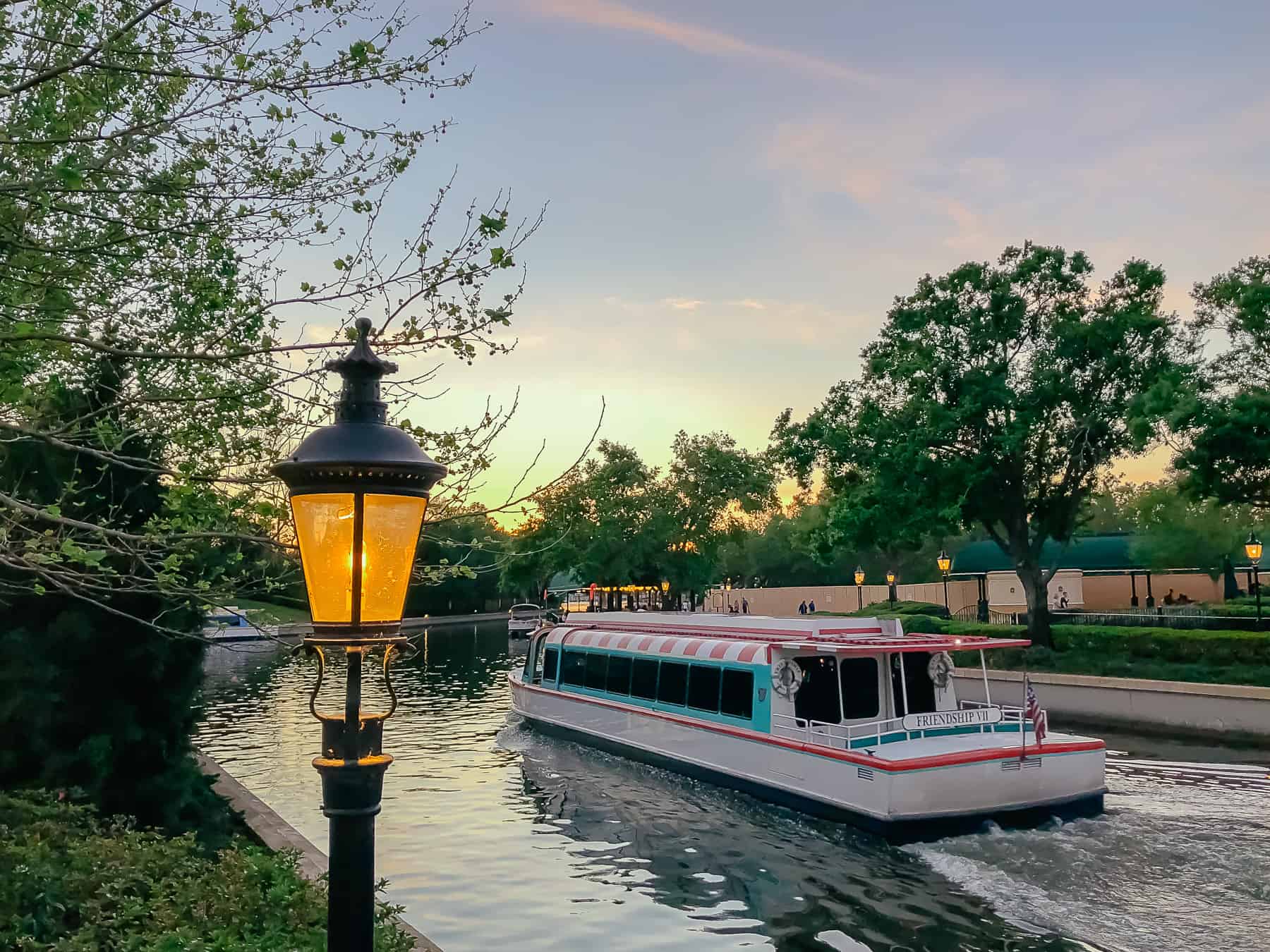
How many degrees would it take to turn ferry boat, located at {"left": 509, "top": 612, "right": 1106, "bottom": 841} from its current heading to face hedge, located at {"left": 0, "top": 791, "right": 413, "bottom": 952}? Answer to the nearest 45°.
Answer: approximately 90° to its left

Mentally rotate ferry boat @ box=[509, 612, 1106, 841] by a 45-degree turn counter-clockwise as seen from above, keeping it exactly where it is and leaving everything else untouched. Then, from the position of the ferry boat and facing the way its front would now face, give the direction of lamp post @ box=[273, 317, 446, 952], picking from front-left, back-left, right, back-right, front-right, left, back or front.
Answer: left

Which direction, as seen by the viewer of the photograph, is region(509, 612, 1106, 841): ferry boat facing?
facing away from the viewer and to the left of the viewer

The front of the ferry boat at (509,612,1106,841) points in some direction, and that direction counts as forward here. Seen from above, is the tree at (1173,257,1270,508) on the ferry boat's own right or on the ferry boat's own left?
on the ferry boat's own right

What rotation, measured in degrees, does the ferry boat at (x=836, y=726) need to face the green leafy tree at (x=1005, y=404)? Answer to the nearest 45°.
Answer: approximately 45° to its right
